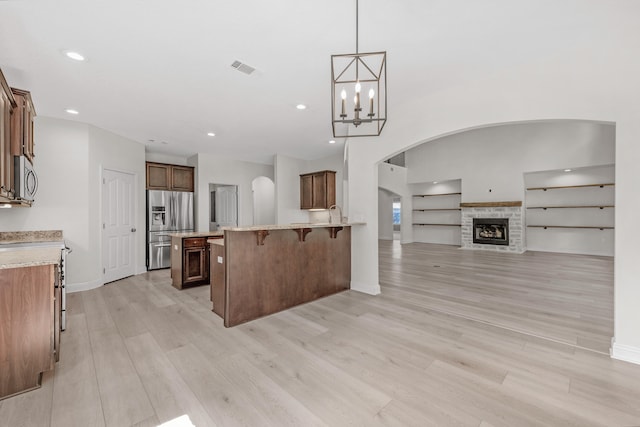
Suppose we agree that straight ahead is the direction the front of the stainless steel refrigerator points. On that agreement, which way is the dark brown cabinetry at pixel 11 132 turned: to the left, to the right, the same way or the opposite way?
to the left

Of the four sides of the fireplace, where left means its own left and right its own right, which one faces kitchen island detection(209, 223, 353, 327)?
front

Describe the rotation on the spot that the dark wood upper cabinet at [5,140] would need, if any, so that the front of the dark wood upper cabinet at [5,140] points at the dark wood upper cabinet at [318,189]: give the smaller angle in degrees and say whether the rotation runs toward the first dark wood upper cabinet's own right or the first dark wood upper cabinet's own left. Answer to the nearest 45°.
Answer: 0° — it already faces it

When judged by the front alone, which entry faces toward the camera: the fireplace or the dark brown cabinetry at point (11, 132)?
the fireplace

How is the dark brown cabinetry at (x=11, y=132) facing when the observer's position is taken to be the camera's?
facing to the right of the viewer

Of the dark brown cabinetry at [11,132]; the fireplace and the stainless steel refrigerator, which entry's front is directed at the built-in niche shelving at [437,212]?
the dark brown cabinetry

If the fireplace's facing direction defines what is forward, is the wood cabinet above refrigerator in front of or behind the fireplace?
in front

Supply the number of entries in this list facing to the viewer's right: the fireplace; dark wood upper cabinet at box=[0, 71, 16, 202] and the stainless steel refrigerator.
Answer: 1

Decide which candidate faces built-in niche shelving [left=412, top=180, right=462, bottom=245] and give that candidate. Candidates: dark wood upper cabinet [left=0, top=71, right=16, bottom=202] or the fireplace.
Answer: the dark wood upper cabinet

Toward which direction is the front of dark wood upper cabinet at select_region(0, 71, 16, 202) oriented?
to the viewer's right

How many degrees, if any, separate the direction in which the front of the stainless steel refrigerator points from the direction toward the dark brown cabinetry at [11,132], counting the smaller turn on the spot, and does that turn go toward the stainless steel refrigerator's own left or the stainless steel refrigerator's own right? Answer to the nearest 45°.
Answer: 0° — it already faces it

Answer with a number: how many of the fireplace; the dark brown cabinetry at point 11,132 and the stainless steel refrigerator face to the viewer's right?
1

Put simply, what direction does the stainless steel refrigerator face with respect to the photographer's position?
facing the viewer

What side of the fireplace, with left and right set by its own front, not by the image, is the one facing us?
front

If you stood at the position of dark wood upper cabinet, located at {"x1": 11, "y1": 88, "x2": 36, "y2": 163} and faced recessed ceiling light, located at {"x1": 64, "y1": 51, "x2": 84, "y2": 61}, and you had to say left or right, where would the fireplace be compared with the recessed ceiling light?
left

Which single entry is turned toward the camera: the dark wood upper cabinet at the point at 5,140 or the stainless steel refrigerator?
the stainless steel refrigerator

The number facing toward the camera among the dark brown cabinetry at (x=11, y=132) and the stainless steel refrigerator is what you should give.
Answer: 1

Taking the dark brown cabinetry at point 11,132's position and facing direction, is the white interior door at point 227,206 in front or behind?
in front

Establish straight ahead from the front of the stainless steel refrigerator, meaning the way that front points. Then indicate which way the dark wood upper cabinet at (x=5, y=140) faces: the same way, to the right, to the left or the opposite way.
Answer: to the left
